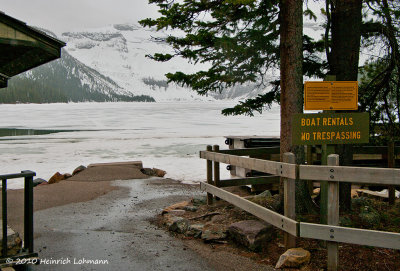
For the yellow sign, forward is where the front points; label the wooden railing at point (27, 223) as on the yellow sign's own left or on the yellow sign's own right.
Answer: on the yellow sign's own right

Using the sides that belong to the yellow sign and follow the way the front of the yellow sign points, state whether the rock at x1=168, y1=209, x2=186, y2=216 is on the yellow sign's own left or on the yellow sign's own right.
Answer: on the yellow sign's own right

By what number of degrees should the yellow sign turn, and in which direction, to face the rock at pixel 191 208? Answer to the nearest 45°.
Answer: approximately 135° to its right

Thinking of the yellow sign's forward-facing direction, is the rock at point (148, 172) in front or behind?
behind

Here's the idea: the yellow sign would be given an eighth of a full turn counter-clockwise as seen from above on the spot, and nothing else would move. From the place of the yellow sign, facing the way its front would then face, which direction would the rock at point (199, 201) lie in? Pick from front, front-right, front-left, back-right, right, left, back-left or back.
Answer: back

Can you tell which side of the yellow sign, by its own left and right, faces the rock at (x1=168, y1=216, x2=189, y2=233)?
right

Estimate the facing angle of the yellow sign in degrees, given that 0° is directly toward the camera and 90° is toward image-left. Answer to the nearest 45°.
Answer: approximately 0°
